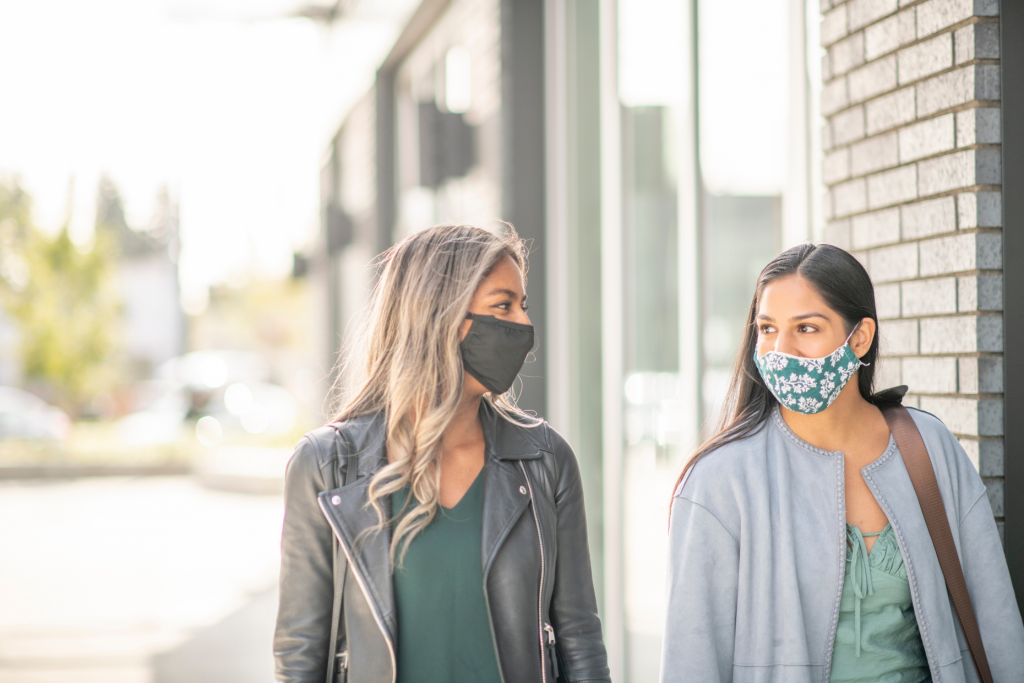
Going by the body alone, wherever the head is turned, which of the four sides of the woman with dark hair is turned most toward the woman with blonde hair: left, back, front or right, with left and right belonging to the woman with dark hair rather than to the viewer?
right

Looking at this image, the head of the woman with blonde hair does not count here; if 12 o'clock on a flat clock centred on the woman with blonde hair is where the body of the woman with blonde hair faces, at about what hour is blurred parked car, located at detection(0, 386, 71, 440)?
The blurred parked car is roughly at 5 o'clock from the woman with blonde hair.

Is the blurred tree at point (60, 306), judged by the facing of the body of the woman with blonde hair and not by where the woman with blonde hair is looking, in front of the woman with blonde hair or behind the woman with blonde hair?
behind

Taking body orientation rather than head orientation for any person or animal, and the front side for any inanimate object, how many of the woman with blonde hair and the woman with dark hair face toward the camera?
2

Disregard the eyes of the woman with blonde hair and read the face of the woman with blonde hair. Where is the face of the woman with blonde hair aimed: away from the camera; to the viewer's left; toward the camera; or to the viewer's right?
to the viewer's right

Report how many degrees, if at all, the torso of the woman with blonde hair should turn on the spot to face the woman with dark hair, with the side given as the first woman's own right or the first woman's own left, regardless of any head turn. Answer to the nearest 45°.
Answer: approximately 90° to the first woman's own left

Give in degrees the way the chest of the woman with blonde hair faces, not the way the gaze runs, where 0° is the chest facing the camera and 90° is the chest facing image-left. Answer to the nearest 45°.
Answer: approximately 0°

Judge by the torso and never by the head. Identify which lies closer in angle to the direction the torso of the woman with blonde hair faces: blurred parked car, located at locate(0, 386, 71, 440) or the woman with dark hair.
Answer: the woman with dark hair

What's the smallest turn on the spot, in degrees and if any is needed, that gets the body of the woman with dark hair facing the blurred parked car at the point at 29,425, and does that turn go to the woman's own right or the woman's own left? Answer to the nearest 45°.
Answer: approximately 135° to the woman's own right

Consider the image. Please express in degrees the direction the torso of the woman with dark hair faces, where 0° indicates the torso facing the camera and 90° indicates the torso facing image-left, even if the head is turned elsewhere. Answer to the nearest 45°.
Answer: approximately 0°

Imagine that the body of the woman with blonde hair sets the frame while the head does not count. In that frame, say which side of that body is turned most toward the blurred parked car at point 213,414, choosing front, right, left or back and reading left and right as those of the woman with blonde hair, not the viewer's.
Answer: back
